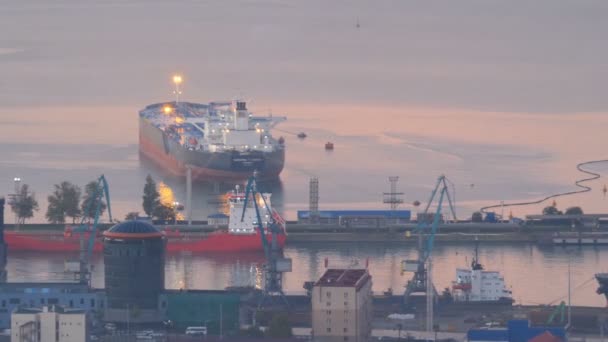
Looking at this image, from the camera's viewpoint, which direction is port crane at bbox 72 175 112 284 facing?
to the viewer's right

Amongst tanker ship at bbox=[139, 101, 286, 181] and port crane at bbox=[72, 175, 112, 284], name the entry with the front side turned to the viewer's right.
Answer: the port crane

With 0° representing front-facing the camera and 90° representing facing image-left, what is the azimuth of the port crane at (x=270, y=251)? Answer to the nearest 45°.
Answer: approximately 90°

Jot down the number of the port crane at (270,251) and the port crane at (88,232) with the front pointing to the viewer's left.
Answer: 1

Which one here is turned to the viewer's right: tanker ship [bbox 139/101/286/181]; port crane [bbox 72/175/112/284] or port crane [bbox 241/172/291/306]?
port crane [bbox 72/175/112/284]

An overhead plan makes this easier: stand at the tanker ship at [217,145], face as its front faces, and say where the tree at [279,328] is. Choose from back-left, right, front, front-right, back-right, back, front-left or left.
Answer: back-left

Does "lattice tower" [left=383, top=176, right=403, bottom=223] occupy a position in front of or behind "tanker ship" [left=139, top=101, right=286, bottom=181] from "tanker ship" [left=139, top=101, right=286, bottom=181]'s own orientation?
behind

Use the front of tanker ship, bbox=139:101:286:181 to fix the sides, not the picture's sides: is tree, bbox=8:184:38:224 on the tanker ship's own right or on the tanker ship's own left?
on the tanker ship's own left

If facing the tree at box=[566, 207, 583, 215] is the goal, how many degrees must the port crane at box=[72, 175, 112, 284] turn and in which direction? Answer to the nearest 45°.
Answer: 0° — it already faces it

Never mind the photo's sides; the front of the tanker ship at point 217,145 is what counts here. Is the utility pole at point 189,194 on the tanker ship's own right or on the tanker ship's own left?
on the tanker ship's own left

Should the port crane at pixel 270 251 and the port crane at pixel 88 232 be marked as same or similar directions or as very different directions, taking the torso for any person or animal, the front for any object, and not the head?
very different directions
